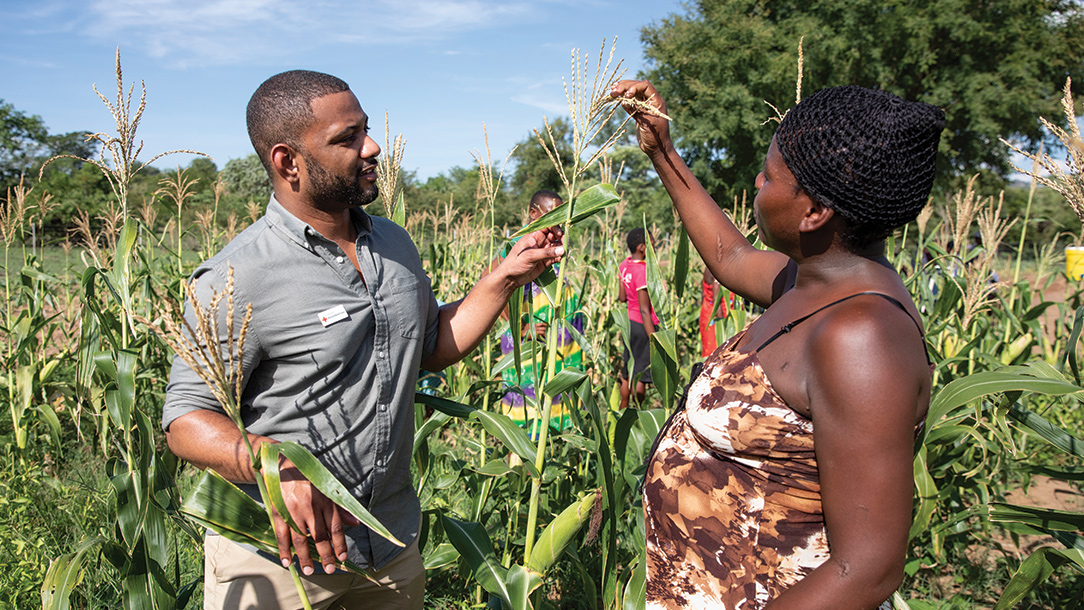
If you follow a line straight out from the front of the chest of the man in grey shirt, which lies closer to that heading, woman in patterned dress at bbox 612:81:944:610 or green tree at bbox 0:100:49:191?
the woman in patterned dress

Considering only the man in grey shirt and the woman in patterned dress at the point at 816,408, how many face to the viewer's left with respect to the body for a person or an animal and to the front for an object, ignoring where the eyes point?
1

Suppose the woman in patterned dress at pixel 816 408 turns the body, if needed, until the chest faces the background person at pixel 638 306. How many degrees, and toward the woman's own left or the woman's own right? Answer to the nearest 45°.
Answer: approximately 90° to the woman's own right

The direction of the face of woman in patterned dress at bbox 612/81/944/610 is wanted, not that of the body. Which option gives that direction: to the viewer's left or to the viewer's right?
to the viewer's left

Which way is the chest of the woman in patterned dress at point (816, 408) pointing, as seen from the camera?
to the viewer's left

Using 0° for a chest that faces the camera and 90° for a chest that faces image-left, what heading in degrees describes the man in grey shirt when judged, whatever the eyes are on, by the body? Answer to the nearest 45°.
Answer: approximately 315°

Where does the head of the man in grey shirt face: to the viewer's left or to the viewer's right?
to the viewer's right

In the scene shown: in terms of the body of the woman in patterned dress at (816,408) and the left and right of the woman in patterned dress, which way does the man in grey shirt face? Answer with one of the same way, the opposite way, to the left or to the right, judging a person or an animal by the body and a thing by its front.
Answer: the opposite way

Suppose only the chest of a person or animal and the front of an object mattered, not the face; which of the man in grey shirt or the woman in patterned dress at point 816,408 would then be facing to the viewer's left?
the woman in patterned dress

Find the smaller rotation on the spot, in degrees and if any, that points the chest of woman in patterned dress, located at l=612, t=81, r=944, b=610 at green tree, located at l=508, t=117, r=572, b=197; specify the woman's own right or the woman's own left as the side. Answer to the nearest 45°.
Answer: approximately 90° to the woman's own right

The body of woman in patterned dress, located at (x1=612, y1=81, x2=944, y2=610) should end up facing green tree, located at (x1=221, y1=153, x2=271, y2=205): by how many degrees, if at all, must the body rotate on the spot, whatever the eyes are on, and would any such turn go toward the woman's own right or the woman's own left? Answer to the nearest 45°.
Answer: approximately 45° to the woman's own right

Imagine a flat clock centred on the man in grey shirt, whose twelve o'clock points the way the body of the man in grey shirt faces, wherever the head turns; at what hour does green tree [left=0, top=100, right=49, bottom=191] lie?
The green tree is roughly at 7 o'clock from the man in grey shirt.
